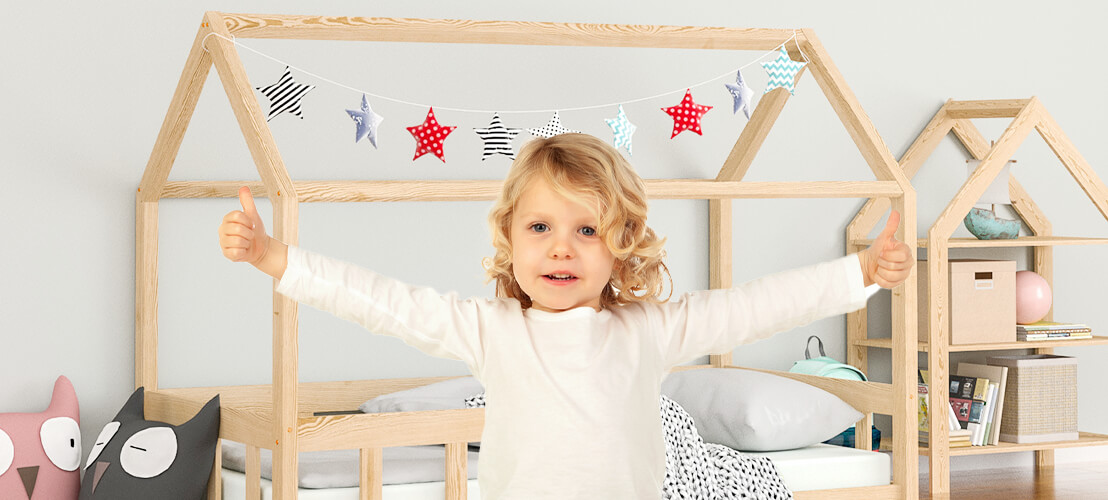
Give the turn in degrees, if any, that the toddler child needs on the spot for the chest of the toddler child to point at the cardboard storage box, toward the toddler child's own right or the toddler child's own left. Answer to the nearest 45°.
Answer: approximately 135° to the toddler child's own left

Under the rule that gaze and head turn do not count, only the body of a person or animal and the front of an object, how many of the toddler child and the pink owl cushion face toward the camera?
2

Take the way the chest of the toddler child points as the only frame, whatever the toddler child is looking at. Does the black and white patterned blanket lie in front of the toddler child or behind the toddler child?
behind

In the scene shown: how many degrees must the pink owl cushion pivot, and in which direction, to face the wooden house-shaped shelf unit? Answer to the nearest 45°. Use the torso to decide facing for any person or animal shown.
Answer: approximately 90° to its left

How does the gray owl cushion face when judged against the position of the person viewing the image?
facing the viewer and to the left of the viewer

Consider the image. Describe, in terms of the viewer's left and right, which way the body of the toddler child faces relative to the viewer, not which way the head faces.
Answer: facing the viewer

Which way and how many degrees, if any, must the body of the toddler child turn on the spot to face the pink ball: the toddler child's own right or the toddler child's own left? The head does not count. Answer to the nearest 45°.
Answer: approximately 135° to the toddler child's own left

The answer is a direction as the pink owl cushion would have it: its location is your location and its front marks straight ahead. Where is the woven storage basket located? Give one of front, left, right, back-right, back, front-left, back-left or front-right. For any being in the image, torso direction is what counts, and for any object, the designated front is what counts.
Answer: left

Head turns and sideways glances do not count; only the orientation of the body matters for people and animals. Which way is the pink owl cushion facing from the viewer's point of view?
toward the camera

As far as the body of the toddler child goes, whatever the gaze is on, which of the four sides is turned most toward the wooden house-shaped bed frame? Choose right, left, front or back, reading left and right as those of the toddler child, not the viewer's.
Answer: back
